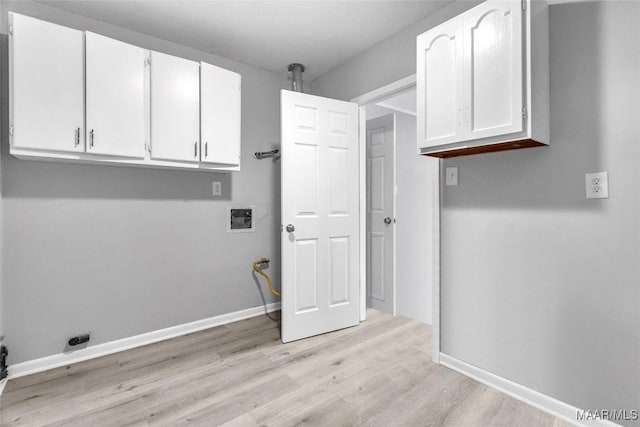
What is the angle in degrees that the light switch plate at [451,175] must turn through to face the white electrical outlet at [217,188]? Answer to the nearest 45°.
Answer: approximately 45° to its right

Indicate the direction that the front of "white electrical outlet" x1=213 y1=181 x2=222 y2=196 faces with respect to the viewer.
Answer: facing the viewer

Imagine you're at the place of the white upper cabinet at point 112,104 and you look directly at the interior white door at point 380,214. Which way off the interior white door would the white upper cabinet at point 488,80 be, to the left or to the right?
right

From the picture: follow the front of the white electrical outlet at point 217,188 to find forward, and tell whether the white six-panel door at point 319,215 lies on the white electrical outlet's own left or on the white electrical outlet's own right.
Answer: on the white electrical outlet's own left

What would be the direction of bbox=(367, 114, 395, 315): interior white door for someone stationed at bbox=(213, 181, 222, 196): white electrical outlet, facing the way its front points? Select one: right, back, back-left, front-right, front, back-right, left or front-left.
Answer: left

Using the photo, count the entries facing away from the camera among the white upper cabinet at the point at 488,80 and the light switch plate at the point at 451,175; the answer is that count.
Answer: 0

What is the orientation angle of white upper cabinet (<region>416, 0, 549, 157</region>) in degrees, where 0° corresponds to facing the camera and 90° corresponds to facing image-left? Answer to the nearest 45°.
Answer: approximately 45°

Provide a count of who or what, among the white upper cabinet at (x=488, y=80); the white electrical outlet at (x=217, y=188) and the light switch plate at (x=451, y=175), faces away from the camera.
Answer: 0

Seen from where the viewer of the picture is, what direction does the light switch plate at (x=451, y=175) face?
facing the viewer and to the left of the viewer

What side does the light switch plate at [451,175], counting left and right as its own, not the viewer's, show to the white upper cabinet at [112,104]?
front

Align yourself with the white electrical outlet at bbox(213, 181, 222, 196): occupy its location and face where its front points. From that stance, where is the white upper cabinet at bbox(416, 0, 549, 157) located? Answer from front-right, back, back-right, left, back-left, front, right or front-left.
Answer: front-left

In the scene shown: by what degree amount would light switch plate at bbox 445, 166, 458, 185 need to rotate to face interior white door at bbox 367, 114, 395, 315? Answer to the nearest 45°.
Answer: approximately 90° to its right

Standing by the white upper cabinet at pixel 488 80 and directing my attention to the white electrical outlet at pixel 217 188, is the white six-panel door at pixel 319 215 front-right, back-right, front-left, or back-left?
front-right

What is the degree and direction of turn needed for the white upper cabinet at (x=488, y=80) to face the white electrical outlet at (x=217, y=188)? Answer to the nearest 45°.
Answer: approximately 45° to its right

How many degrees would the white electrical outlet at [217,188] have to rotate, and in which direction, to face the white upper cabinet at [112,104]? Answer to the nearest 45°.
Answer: approximately 45° to its right
